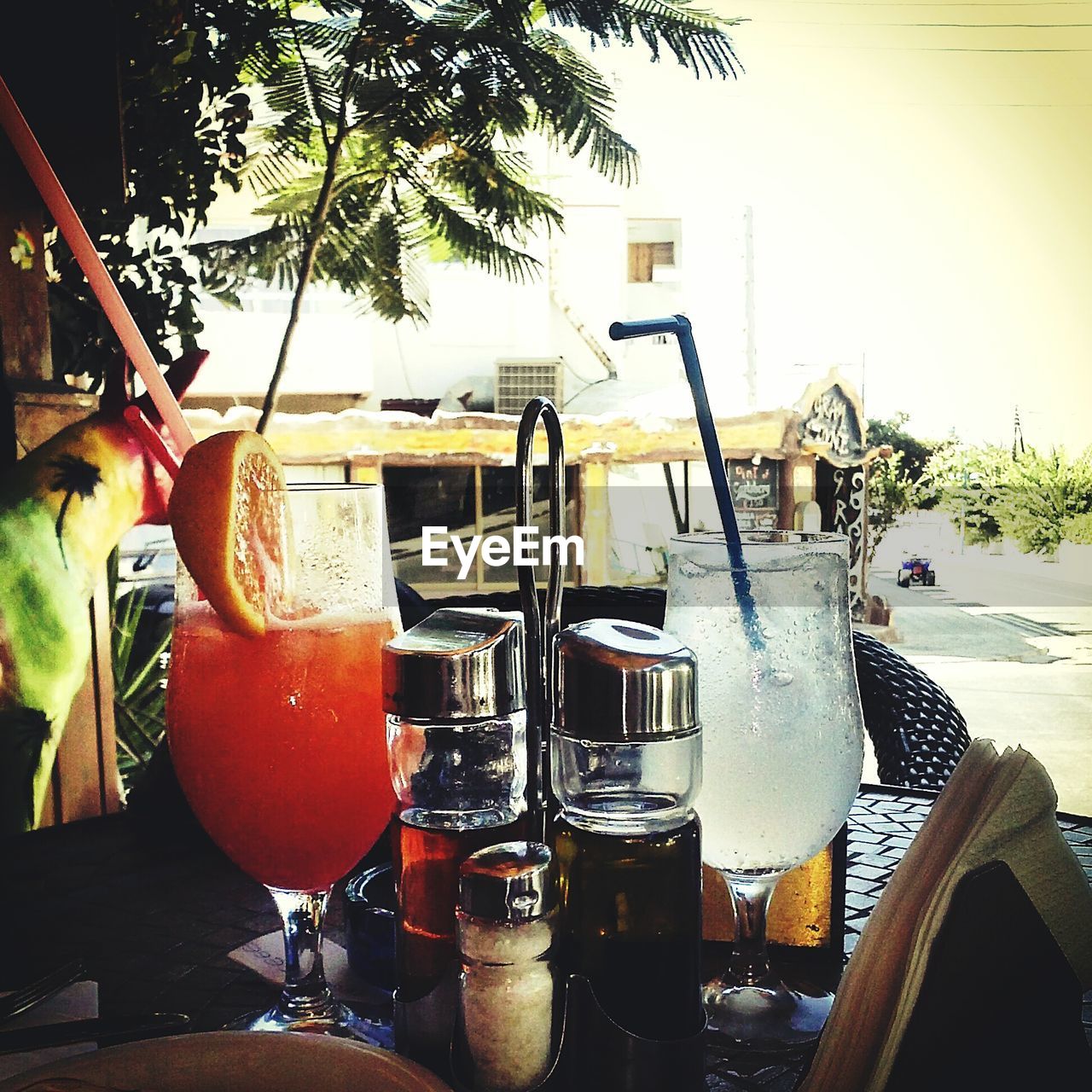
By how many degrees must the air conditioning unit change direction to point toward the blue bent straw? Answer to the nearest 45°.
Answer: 0° — it already faces it

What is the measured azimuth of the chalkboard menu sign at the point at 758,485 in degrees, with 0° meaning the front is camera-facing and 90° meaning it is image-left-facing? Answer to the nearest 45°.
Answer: approximately 0°

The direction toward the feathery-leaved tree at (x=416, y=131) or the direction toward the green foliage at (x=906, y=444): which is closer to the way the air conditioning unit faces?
the feathery-leaved tree

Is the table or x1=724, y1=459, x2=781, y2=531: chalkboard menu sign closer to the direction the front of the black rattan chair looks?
the table

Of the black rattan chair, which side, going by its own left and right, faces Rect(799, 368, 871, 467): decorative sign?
back

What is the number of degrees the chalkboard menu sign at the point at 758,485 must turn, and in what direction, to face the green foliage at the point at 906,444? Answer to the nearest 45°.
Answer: approximately 135° to its left
